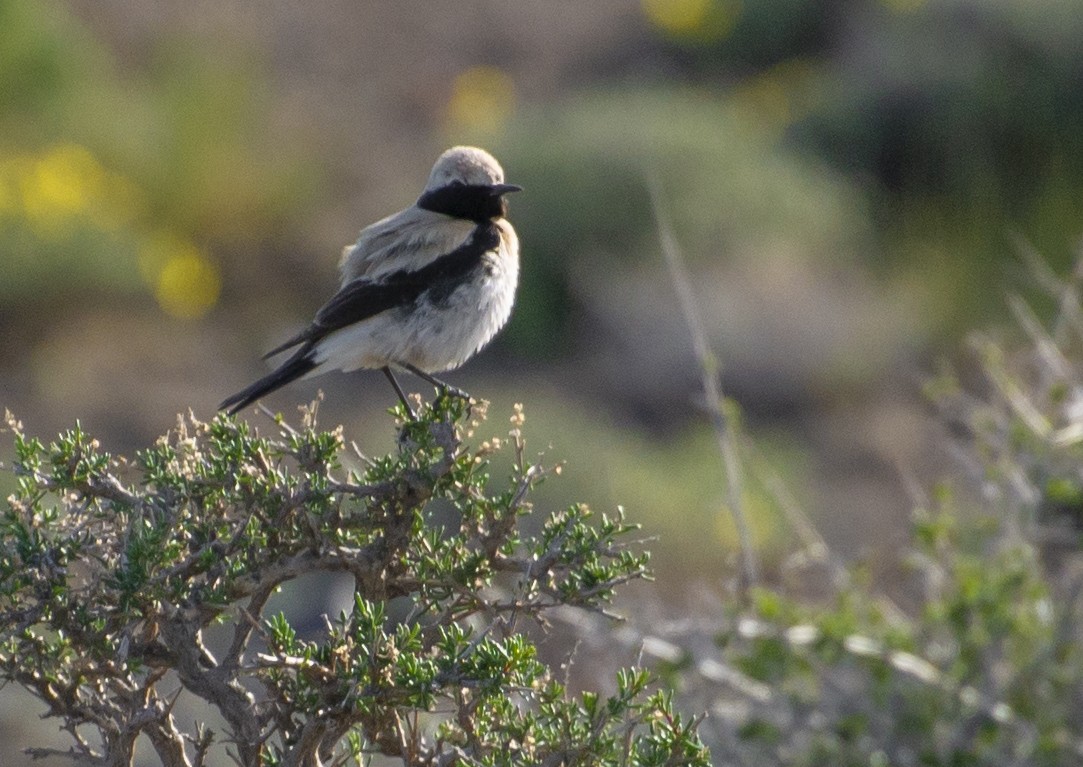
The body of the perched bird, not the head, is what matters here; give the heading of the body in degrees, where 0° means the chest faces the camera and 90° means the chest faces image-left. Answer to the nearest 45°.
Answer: approximately 270°
